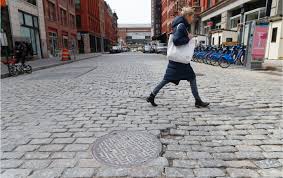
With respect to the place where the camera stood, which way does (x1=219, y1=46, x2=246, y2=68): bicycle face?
facing away from the viewer and to the right of the viewer

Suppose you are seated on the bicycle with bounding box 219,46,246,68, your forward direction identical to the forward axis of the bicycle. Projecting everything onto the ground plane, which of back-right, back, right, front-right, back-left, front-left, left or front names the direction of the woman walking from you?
back-right

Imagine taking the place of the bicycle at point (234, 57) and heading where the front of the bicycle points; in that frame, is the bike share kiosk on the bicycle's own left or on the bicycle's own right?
on the bicycle's own right
